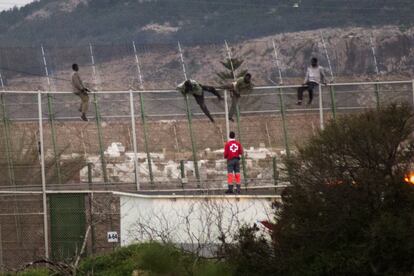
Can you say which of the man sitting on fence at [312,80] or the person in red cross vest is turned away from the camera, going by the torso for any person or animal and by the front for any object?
the person in red cross vest

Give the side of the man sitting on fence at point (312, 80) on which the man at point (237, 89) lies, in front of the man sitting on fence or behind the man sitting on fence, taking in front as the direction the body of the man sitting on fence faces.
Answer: in front

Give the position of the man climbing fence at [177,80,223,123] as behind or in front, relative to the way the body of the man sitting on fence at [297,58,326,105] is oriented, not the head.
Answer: in front

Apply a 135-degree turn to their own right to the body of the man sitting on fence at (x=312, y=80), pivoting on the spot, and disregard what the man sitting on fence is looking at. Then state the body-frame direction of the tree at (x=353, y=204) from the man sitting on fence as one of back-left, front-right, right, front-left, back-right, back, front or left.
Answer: back

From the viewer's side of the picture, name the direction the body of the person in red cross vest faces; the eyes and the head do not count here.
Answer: away from the camera

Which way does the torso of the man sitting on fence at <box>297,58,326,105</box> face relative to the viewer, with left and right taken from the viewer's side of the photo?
facing the viewer and to the left of the viewer

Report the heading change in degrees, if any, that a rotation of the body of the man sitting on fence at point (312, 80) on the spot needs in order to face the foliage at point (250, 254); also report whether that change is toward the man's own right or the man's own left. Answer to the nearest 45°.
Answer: approximately 45° to the man's own left

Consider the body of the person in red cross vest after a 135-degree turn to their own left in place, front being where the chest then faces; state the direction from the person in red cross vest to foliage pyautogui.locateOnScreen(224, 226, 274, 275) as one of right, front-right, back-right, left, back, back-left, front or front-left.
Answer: front-left

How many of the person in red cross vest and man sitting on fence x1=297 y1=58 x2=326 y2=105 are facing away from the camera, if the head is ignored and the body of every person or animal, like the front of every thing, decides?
1
